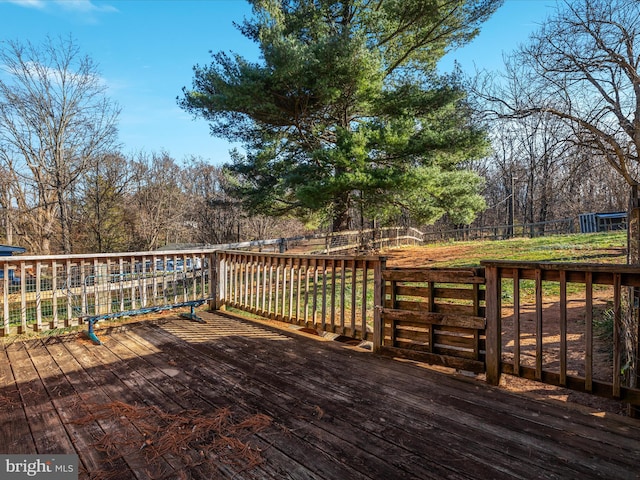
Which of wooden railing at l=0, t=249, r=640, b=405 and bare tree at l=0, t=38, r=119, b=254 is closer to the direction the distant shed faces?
the wooden railing

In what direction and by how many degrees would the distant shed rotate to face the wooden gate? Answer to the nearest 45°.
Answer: approximately 45° to its right

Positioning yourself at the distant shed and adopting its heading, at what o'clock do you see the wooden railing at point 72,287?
The wooden railing is roughly at 2 o'clock from the distant shed.

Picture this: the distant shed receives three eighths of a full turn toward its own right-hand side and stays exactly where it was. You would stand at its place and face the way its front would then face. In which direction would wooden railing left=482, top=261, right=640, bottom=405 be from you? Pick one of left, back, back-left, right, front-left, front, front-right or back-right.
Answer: left

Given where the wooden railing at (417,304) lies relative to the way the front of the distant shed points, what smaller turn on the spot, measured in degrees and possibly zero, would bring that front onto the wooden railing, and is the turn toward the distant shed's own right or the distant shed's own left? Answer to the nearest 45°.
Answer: approximately 45° to the distant shed's own right

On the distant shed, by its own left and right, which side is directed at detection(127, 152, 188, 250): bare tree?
right

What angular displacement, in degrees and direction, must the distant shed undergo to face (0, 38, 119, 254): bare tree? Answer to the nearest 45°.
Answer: approximately 90° to its right

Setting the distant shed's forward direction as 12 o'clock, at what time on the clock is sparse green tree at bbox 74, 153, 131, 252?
The sparse green tree is roughly at 3 o'clock from the distant shed.

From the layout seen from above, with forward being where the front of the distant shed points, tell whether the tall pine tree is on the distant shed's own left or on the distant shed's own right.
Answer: on the distant shed's own right

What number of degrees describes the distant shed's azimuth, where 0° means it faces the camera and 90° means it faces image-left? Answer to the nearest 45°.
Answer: approximately 315°
